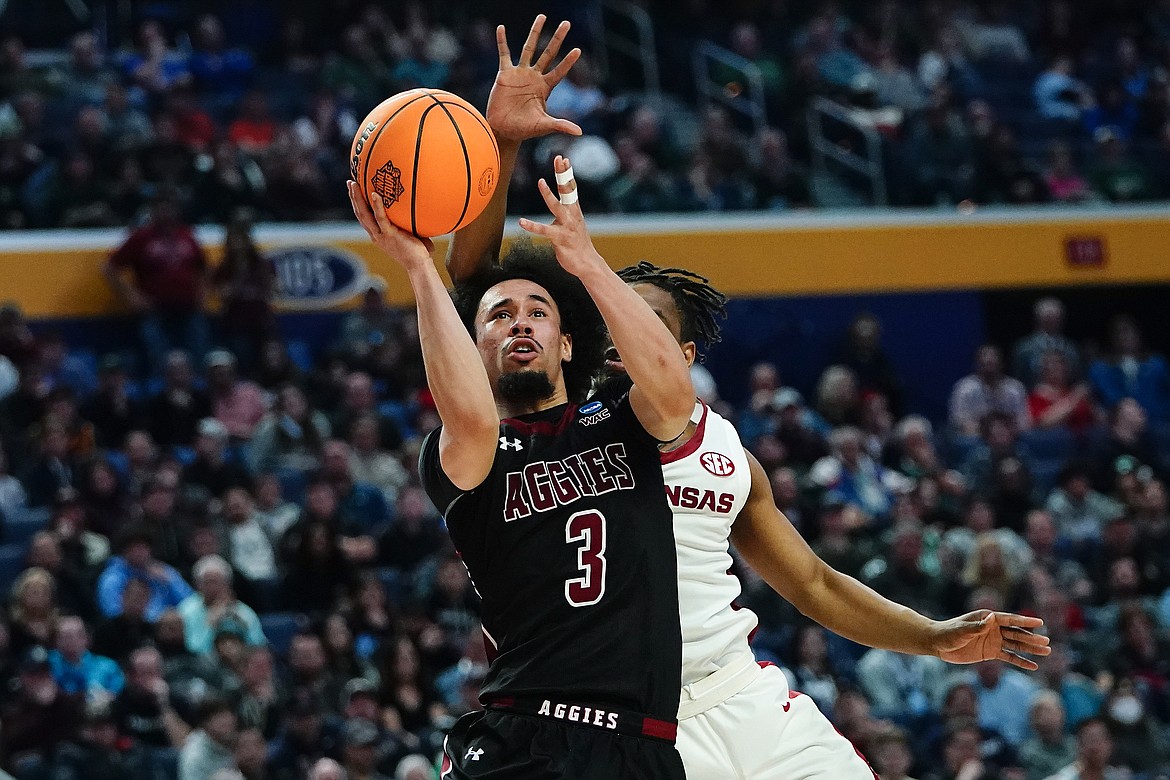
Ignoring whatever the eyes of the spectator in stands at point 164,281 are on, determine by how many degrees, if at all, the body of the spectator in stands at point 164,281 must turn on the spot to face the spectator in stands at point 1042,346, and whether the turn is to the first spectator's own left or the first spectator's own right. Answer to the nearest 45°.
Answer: approximately 90° to the first spectator's own left

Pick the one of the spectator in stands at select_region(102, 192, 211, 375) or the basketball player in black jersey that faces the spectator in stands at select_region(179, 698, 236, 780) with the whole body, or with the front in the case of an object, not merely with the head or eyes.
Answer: the spectator in stands at select_region(102, 192, 211, 375)

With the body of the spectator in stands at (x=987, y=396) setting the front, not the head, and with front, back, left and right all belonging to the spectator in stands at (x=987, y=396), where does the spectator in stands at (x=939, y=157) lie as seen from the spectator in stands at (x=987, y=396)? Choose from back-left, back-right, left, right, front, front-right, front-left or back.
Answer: back

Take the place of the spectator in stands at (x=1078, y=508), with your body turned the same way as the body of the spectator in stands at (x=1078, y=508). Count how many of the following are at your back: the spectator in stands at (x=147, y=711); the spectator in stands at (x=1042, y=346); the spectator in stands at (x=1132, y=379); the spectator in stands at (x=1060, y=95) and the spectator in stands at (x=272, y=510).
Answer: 3

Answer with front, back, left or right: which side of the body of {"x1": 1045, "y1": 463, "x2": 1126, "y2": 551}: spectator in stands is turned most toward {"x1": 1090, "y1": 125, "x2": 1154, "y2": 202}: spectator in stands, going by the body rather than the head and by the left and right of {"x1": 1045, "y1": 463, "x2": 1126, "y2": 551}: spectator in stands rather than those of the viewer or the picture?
back

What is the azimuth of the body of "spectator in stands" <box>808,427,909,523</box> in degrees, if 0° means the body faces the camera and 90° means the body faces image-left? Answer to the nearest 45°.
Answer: approximately 0°

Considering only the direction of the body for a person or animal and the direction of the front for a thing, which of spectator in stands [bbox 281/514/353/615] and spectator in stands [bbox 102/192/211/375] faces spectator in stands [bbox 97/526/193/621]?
spectator in stands [bbox 102/192/211/375]

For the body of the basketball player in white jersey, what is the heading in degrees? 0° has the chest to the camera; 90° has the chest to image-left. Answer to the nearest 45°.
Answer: approximately 45°

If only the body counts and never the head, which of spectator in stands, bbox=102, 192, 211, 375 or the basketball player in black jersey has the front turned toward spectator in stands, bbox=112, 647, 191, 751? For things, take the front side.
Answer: spectator in stands, bbox=102, 192, 211, 375

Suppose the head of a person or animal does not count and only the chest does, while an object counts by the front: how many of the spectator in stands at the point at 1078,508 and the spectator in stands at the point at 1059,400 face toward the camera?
2
